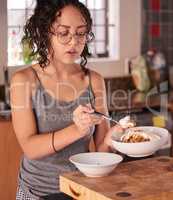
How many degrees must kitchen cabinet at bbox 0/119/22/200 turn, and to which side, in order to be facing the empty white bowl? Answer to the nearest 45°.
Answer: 0° — it already faces it

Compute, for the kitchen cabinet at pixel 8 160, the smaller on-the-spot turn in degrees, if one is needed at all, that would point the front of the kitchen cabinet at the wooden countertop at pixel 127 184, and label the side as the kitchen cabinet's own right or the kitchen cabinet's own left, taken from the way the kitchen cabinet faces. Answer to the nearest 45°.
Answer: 0° — it already faces it

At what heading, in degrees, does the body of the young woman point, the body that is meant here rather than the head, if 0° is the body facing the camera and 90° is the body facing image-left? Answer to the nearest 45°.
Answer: approximately 315°
